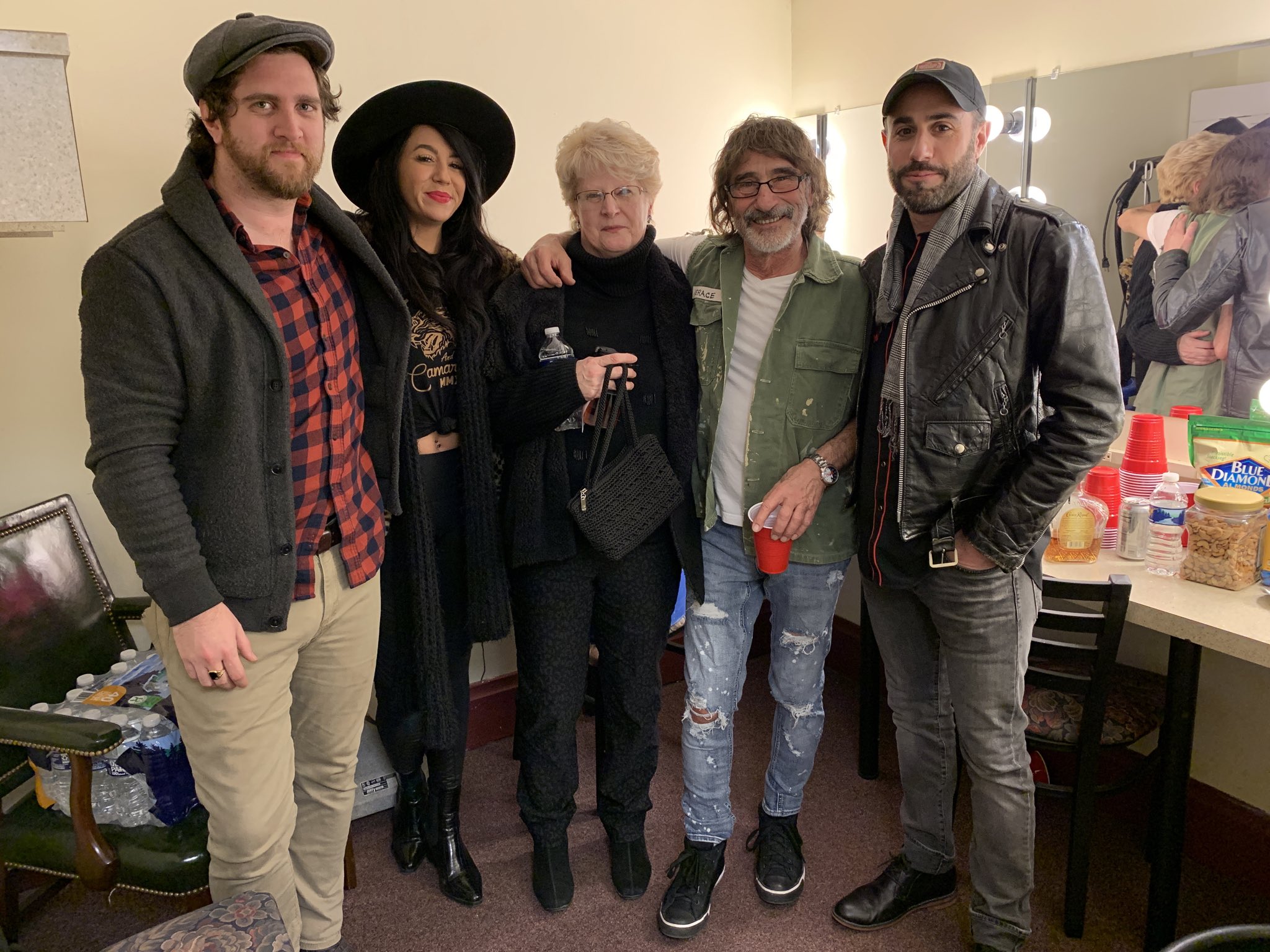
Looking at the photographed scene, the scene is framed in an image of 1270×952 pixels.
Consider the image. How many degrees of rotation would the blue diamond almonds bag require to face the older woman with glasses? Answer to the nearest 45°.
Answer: approximately 45° to its right

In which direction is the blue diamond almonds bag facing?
toward the camera

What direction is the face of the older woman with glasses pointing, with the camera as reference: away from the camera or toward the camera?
toward the camera

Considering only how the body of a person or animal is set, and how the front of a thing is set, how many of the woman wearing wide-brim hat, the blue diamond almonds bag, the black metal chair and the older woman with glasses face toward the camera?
3

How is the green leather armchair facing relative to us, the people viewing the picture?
facing the viewer and to the right of the viewer

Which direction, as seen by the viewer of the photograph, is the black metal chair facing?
facing away from the viewer and to the right of the viewer

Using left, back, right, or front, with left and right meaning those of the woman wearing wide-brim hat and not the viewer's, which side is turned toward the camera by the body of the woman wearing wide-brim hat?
front

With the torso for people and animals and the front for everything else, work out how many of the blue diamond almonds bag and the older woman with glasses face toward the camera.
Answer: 2

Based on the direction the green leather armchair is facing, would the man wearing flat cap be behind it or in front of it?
in front

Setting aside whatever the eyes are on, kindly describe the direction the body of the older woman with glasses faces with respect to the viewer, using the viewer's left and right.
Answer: facing the viewer
